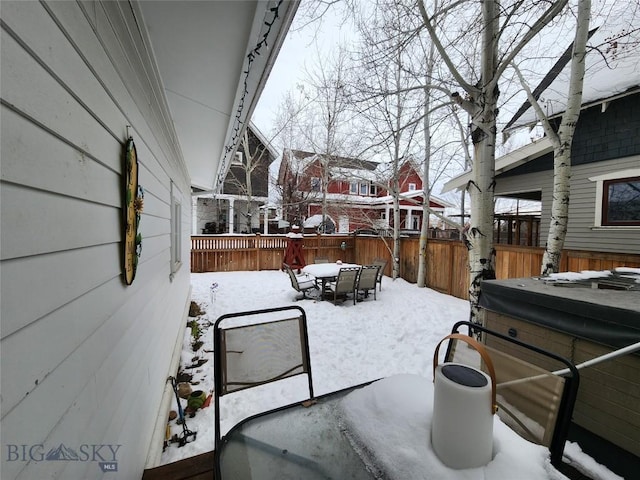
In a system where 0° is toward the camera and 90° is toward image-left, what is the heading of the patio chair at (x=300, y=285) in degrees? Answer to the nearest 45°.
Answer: approximately 270°

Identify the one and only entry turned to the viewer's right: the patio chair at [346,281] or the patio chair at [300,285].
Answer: the patio chair at [300,285]

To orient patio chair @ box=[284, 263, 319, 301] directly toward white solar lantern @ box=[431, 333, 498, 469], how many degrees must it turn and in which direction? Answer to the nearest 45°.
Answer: approximately 90° to its right

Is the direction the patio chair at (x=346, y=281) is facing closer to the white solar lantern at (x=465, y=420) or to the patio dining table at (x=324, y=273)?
the patio dining table

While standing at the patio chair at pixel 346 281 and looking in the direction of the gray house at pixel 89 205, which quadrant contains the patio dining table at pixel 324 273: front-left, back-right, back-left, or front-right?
back-right

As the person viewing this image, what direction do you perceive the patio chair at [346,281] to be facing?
facing away from the viewer and to the left of the viewer

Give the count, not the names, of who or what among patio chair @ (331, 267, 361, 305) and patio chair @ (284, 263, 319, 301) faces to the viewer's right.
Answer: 1

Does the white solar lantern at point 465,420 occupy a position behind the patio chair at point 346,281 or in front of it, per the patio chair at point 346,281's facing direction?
behind

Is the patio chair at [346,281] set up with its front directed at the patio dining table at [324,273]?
yes

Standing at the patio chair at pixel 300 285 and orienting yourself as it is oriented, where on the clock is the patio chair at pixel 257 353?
the patio chair at pixel 257 353 is roughly at 3 o'clock from the patio chair at pixel 300 285.
